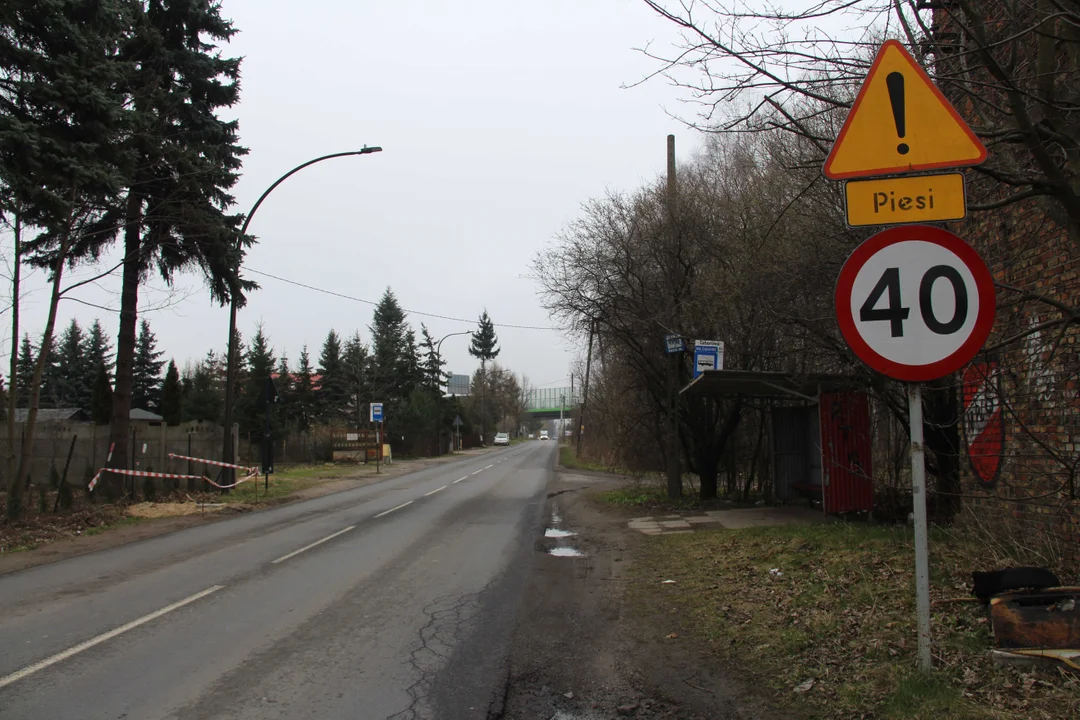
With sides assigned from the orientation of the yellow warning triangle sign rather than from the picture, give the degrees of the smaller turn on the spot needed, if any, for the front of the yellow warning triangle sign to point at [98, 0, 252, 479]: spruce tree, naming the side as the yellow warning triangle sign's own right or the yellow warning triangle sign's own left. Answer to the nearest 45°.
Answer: approximately 135° to the yellow warning triangle sign's own right

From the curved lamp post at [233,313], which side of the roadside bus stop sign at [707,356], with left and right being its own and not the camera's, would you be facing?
right

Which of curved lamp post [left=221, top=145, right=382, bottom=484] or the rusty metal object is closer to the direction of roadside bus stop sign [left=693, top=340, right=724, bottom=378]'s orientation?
the rusty metal object

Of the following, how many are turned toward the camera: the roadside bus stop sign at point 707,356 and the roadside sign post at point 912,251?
2

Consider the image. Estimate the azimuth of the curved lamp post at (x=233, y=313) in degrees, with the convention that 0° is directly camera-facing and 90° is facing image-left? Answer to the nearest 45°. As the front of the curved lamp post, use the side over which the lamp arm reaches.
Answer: approximately 270°

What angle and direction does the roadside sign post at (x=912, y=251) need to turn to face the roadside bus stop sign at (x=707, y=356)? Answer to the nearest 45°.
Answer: approximately 180°

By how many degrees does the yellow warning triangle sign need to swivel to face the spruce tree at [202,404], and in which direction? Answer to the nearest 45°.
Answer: approximately 135° to its right

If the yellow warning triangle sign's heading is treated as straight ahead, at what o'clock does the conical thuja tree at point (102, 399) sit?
The conical thuja tree is roughly at 4 o'clock from the yellow warning triangle sign.

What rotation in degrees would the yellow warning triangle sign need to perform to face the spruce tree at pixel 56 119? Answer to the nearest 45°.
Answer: approximately 90° to its right

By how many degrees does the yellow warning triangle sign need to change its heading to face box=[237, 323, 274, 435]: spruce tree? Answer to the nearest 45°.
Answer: approximately 135° to its right

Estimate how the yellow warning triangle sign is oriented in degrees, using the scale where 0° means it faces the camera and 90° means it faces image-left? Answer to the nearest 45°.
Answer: approximately 0°
